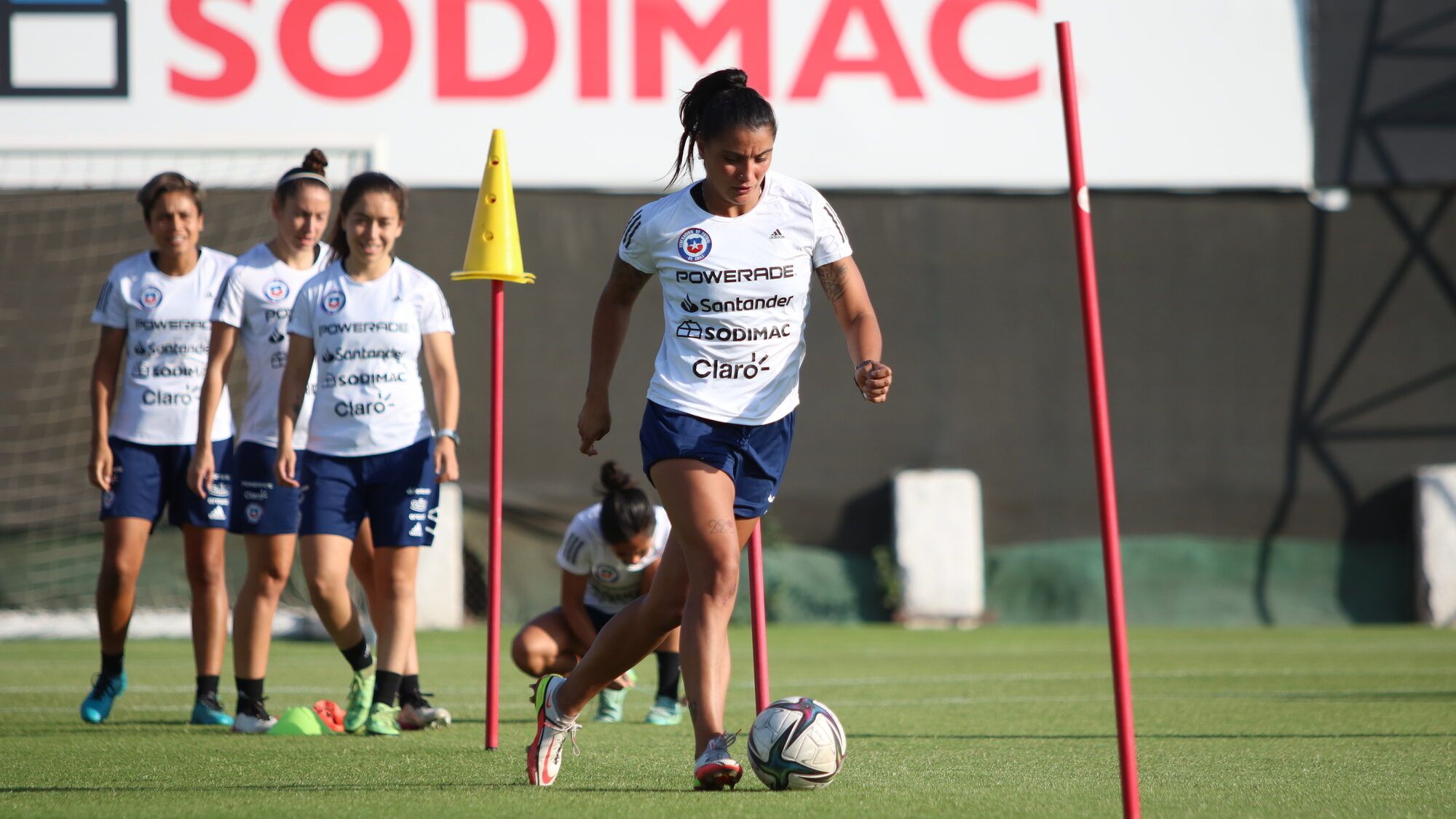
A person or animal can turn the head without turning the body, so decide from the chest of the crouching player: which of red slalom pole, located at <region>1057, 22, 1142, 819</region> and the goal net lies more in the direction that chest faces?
the red slalom pole

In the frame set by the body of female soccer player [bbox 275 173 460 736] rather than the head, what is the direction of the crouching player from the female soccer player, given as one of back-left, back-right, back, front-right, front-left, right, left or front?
back-left

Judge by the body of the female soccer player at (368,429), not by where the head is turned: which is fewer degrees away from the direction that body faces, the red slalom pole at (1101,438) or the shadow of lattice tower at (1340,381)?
the red slalom pole

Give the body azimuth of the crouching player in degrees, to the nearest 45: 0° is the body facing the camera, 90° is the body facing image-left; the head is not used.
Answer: approximately 0°

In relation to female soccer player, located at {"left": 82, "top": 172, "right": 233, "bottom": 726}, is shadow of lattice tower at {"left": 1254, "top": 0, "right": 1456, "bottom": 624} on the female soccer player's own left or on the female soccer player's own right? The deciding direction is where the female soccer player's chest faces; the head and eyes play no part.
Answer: on the female soccer player's own left

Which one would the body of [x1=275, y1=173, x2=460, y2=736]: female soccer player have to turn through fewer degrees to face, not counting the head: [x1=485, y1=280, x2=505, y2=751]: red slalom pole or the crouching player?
the red slalom pole

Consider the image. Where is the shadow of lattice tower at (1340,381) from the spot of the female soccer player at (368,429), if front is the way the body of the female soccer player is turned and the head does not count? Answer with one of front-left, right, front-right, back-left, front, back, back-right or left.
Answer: back-left
